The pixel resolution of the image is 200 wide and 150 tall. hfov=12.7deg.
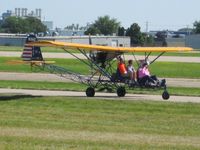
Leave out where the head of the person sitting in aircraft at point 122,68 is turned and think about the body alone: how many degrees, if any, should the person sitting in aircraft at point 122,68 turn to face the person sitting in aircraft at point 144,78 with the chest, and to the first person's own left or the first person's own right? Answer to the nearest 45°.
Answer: approximately 45° to the first person's own right

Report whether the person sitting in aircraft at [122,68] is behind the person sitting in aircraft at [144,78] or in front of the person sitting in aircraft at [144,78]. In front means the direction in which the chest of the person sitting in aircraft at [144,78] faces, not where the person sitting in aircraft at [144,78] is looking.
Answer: behind

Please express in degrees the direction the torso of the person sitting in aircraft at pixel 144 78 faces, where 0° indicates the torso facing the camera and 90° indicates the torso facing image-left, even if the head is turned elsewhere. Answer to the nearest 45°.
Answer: approximately 270°

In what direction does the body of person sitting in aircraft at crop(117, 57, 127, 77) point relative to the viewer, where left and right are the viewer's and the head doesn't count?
facing to the right of the viewer

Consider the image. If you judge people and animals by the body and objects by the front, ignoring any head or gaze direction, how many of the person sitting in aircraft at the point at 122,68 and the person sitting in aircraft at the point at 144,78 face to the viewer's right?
2
